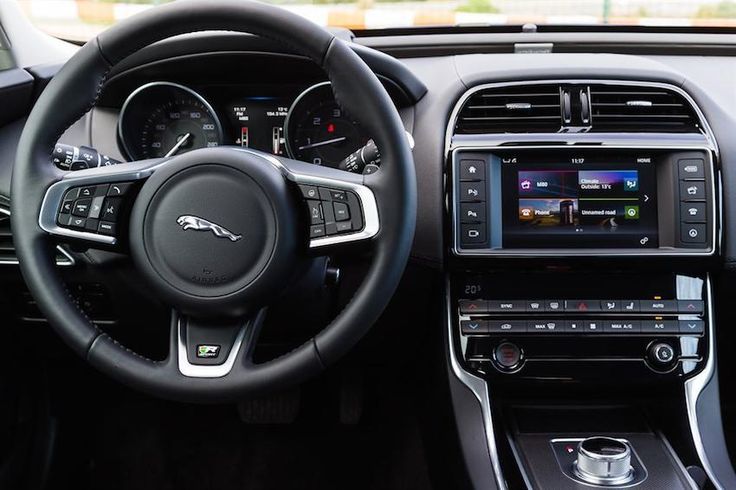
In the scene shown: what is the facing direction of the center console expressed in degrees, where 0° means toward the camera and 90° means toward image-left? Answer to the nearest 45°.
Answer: approximately 0°
